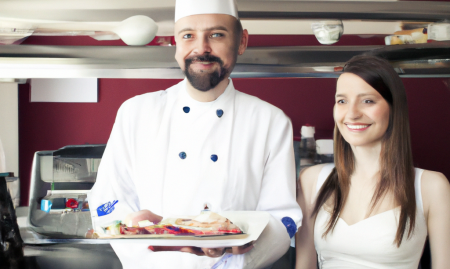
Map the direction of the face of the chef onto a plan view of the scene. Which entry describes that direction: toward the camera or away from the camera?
toward the camera

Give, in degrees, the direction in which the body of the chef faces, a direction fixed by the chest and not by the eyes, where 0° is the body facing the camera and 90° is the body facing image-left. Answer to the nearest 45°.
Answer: approximately 0°
